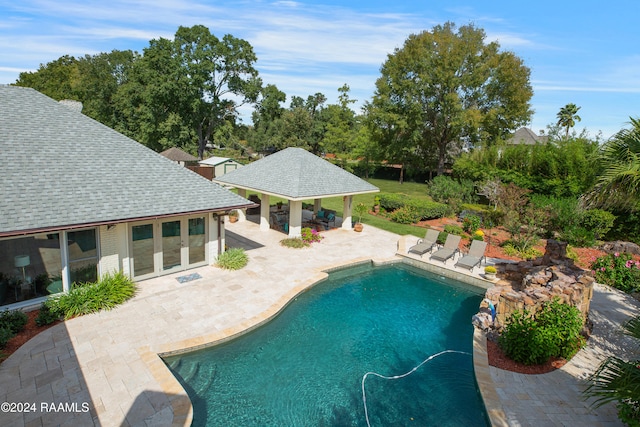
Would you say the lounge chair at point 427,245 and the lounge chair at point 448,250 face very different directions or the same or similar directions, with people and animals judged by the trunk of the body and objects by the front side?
same or similar directions

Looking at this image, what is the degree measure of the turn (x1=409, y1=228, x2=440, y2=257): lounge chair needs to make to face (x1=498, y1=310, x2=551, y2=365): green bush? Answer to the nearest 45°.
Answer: approximately 45° to its left

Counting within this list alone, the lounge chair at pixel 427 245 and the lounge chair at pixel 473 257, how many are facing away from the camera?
0

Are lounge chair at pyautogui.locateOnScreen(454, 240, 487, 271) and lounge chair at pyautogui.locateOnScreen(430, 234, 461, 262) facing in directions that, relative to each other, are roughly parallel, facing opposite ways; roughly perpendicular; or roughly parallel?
roughly parallel

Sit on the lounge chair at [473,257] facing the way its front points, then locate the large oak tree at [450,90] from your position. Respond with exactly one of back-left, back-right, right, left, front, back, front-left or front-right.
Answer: back-right

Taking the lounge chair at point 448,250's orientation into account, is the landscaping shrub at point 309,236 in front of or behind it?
in front

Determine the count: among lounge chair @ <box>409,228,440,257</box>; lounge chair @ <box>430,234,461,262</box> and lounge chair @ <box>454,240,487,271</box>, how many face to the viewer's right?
0

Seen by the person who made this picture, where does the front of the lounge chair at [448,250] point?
facing the viewer and to the left of the viewer

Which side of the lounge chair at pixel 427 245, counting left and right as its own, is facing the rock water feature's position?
left

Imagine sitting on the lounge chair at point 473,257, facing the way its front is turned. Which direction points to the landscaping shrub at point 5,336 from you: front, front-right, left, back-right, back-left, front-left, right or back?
front

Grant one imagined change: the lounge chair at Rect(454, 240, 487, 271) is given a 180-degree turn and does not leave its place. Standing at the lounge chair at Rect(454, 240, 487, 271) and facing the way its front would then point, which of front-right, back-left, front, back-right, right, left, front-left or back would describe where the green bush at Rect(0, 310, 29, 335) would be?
back

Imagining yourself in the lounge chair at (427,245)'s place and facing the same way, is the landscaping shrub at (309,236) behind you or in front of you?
in front

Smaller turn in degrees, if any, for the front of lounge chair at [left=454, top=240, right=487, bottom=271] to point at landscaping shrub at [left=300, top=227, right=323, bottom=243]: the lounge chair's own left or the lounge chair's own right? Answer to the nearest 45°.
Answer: approximately 45° to the lounge chair's own right

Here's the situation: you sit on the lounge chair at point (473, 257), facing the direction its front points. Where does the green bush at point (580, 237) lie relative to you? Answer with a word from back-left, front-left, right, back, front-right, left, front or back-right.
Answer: back
